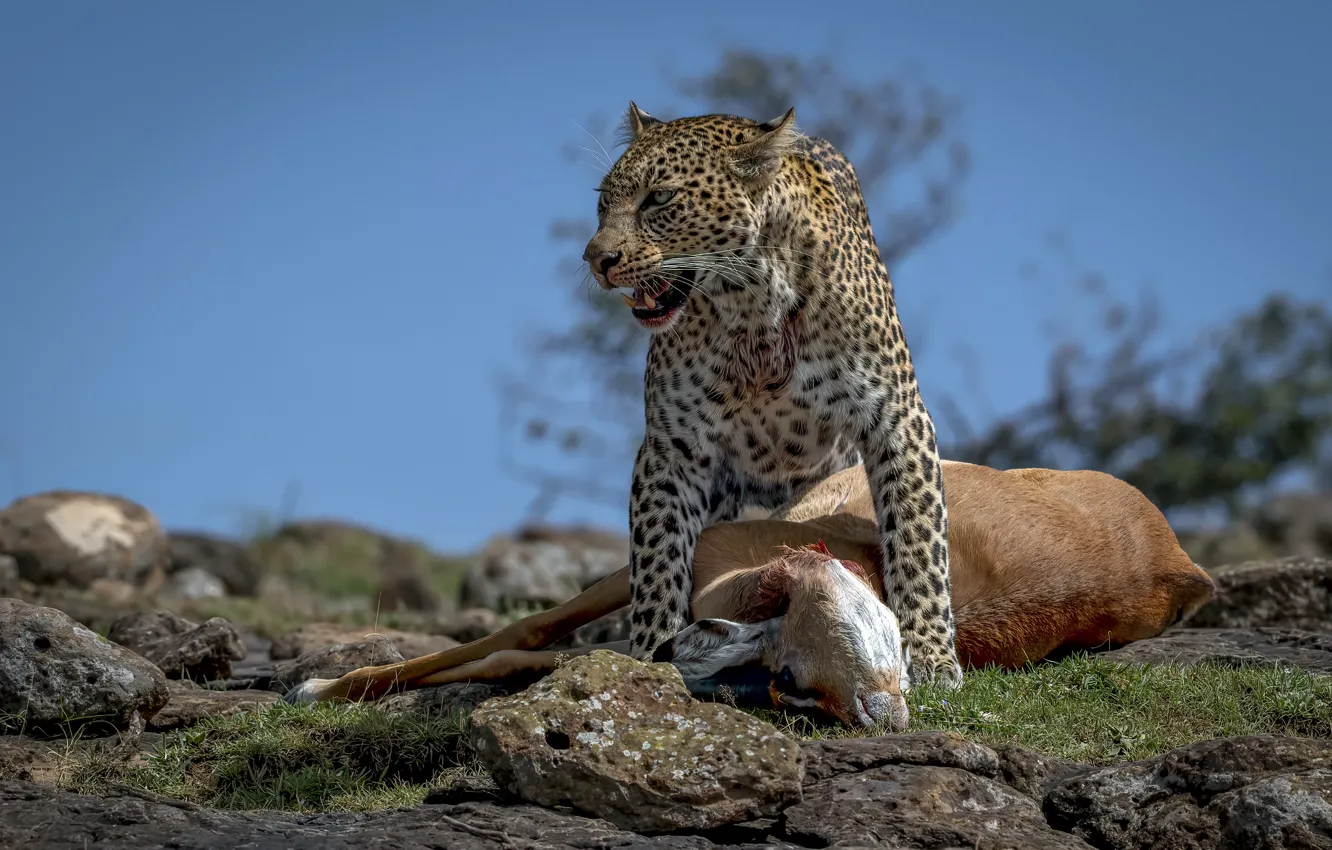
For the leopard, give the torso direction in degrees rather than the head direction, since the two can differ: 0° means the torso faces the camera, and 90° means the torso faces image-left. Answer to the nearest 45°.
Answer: approximately 0°

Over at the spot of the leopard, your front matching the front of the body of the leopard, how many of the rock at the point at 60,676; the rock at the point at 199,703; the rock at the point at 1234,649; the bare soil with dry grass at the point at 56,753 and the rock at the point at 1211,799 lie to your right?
3

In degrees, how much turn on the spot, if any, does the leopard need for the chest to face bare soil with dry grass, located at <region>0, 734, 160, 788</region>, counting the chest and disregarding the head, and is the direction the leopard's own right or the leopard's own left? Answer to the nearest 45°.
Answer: approximately 90° to the leopard's own right

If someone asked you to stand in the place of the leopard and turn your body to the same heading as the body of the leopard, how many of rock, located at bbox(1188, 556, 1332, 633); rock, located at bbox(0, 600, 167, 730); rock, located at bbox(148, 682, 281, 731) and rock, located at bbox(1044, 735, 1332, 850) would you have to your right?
2

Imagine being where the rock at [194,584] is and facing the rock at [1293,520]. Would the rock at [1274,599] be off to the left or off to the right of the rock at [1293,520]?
right

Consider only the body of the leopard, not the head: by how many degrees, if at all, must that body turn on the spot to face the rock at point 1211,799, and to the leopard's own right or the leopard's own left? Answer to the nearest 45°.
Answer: approximately 45° to the leopard's own left

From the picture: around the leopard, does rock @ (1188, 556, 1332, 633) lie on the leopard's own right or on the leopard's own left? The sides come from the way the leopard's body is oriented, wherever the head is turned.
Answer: on the leopard's own left

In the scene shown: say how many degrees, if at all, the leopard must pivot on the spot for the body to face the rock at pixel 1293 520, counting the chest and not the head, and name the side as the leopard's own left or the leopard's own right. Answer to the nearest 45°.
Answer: approximately 135° to the leopard's own left

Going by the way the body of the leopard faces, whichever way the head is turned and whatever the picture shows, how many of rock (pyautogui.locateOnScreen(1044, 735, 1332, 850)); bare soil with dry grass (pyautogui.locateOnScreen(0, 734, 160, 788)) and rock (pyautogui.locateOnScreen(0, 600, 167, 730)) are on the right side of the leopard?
2

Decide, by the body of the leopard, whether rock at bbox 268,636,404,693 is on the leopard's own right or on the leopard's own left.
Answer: on the leopard's own right

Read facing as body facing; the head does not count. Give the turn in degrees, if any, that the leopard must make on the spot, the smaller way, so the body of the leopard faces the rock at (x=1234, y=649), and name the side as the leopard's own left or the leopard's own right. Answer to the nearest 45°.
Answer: approximately 135° to the leopard's own left
